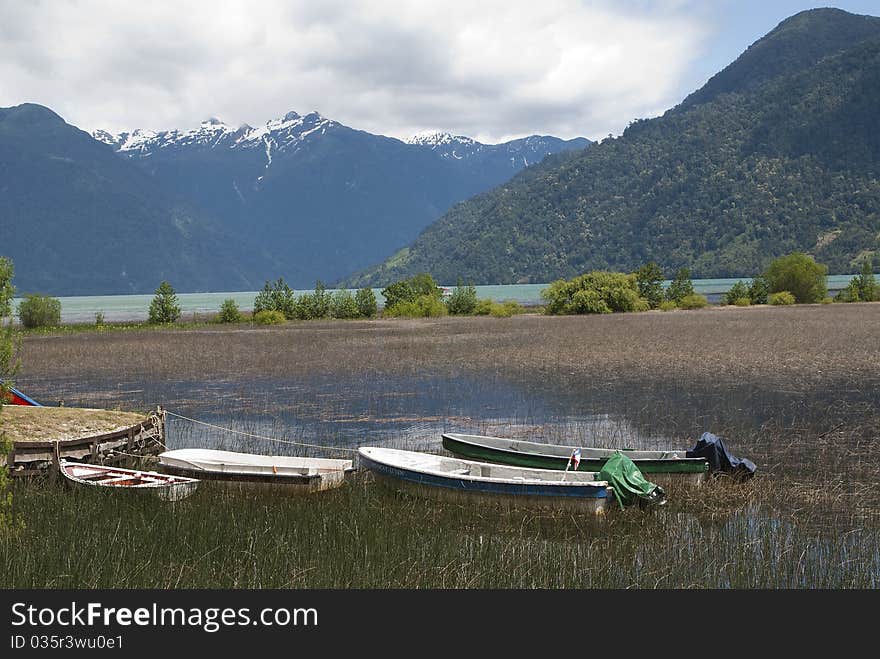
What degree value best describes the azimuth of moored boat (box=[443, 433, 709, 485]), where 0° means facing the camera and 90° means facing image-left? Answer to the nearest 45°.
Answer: approximately 90°

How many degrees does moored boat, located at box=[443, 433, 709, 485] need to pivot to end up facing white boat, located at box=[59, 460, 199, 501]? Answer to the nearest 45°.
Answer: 0° — it already faces it

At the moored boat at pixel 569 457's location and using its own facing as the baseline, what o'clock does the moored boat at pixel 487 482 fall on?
the moored boat at pixel 487 482 is roughly at 10 o'clock from the moored boat at pixel 569 457.

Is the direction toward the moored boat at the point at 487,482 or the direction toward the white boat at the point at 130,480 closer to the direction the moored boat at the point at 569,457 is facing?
the white boat
